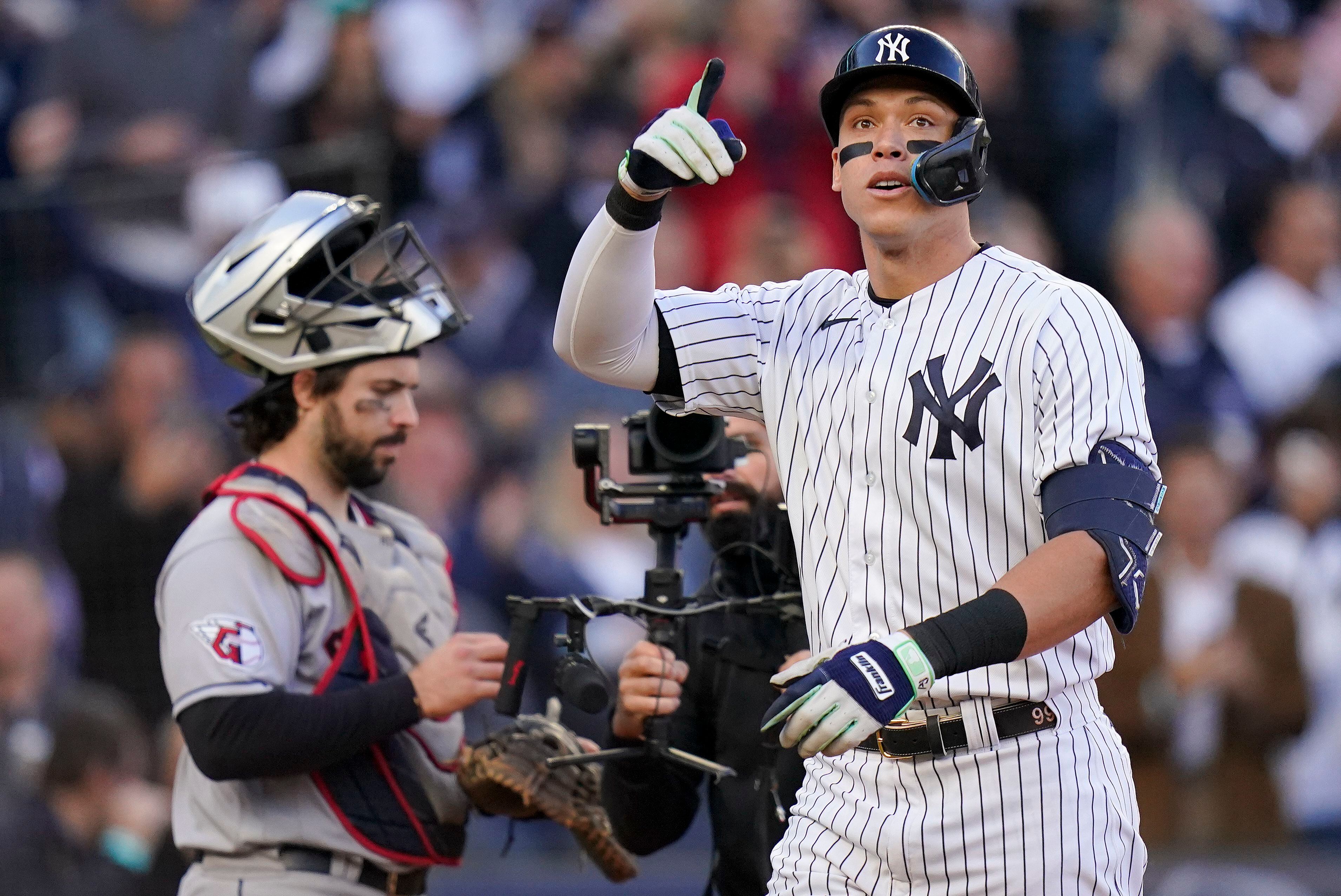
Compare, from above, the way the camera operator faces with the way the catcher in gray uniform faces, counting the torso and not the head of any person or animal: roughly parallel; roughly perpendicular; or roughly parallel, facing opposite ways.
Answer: roughly perpendicular

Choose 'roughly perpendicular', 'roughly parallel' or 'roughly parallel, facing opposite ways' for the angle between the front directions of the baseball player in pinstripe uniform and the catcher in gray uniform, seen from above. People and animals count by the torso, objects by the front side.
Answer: roughly perpendicular

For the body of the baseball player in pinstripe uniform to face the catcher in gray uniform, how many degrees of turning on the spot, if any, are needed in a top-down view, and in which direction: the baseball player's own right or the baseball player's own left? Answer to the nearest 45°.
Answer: approximately 90° to the baseball player's own right

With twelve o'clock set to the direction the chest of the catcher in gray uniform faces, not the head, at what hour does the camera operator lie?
The camera operator is roughly at 11 o'clock from the catcher in gray uniform.

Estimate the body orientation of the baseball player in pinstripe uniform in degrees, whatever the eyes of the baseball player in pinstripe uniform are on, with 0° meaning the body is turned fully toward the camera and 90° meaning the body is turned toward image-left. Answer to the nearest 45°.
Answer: approximately 45°

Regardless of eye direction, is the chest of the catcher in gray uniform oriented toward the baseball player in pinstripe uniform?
yes

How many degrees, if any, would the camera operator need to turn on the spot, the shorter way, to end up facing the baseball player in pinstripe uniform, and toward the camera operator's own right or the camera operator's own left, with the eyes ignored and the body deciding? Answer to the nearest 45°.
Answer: approximately 45° to the camera operator's own left

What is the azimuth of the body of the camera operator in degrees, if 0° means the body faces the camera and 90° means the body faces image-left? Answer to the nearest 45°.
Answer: approximately 45°

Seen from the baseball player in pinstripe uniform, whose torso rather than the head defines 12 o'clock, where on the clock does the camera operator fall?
The camera operator is roughly at 4 o'clock from the baseball player in pinstripe uniform.
